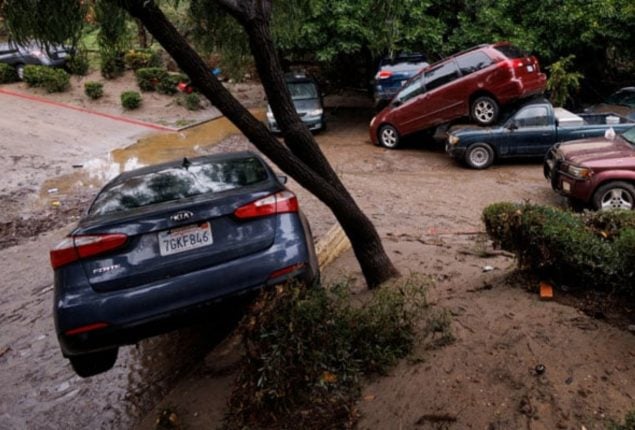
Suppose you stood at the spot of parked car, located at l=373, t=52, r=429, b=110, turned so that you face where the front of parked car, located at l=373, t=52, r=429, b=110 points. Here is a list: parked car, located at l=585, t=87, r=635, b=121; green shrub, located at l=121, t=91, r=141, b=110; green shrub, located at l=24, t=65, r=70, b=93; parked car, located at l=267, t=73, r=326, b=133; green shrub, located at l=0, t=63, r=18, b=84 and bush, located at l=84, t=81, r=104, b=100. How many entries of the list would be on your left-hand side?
5

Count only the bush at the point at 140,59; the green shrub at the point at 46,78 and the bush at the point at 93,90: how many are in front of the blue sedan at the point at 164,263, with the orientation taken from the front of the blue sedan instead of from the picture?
3

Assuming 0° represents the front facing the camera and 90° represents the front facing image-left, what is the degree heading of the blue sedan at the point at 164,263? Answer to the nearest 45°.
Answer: approximately 180°

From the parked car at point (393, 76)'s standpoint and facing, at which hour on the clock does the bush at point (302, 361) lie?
The bush is roughly at 6 o'clock from the parked car.

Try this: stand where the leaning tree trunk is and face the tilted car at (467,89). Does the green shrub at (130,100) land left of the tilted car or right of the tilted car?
left

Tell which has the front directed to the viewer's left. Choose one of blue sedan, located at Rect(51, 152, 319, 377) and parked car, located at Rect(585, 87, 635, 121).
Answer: the parked car

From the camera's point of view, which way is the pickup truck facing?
to the viewer's left

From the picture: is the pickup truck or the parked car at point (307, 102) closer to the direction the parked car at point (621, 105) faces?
the parked car

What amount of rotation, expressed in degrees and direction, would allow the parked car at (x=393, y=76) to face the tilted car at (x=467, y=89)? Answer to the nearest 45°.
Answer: approximately 135° to its right

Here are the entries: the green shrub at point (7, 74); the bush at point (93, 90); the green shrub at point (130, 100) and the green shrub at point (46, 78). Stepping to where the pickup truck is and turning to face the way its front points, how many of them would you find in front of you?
4

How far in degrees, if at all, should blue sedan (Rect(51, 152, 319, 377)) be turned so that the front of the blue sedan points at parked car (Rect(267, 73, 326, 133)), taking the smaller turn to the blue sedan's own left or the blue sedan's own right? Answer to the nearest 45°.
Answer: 0° — it already faces it

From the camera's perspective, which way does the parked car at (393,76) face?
away from the camera
